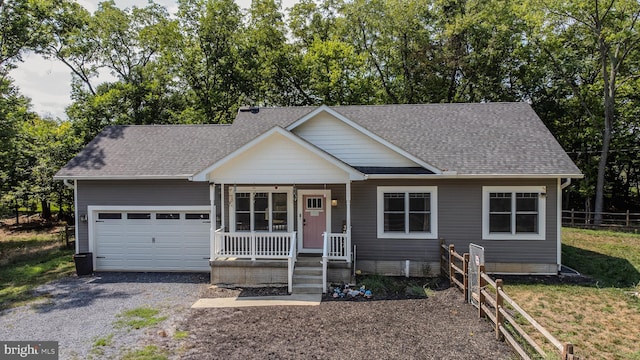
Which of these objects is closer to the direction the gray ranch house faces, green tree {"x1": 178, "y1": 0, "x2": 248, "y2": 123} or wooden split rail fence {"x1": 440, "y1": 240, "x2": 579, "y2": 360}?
the wooden split rail fence

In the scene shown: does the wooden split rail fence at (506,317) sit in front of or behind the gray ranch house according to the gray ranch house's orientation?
in front

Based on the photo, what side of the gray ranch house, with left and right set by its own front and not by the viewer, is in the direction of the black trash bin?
right

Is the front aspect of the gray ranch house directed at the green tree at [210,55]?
no

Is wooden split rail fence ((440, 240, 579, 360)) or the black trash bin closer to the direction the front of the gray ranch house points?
the wooden split rail fence

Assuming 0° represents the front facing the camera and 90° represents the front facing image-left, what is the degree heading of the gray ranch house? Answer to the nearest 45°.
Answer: approximately 0°

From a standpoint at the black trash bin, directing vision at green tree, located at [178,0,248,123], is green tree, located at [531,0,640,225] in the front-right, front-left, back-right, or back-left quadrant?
front-right

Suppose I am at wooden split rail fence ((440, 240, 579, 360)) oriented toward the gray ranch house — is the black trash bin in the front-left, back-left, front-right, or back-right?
front-left

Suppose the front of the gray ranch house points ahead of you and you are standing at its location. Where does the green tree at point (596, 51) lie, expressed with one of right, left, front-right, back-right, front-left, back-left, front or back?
back-left

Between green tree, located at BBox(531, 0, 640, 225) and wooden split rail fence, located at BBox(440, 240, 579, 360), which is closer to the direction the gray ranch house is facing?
the wooden split rail fence
